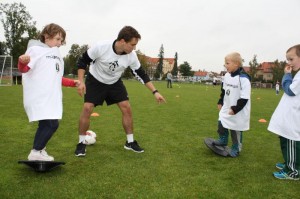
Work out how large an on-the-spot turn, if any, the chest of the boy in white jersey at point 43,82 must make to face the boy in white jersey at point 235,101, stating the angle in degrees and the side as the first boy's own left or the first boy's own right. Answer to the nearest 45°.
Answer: approximately 45° to the first boy's own left

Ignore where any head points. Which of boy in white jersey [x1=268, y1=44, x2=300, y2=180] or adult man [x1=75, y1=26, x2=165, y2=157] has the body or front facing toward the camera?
the adult man

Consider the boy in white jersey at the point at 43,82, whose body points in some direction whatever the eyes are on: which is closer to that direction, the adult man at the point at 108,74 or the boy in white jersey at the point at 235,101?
the boy in white jersey

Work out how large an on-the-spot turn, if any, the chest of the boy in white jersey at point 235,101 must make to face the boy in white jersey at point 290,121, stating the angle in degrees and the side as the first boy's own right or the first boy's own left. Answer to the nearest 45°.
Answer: approximately 90° to the first boy's own left

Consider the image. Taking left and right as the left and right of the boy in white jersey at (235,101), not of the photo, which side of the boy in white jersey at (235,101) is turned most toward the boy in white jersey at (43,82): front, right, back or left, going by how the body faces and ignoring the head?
front

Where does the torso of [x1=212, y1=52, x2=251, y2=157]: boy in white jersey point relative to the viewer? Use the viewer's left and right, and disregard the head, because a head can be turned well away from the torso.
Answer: facing the viewer and to the left of the viewer

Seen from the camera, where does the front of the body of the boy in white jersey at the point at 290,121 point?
to the viewer's left

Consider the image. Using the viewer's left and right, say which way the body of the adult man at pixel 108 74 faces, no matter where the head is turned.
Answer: facing the viewer

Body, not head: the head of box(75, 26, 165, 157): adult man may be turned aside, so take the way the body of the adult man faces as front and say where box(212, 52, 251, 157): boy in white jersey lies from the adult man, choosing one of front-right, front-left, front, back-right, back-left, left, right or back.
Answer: left

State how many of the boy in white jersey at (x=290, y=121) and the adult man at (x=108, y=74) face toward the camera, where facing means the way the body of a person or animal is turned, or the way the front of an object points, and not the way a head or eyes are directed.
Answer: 1

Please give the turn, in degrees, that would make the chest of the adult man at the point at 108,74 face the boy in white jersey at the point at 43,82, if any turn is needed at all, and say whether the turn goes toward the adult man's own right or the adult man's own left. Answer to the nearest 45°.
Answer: approximately 45° to the adult man's own right
